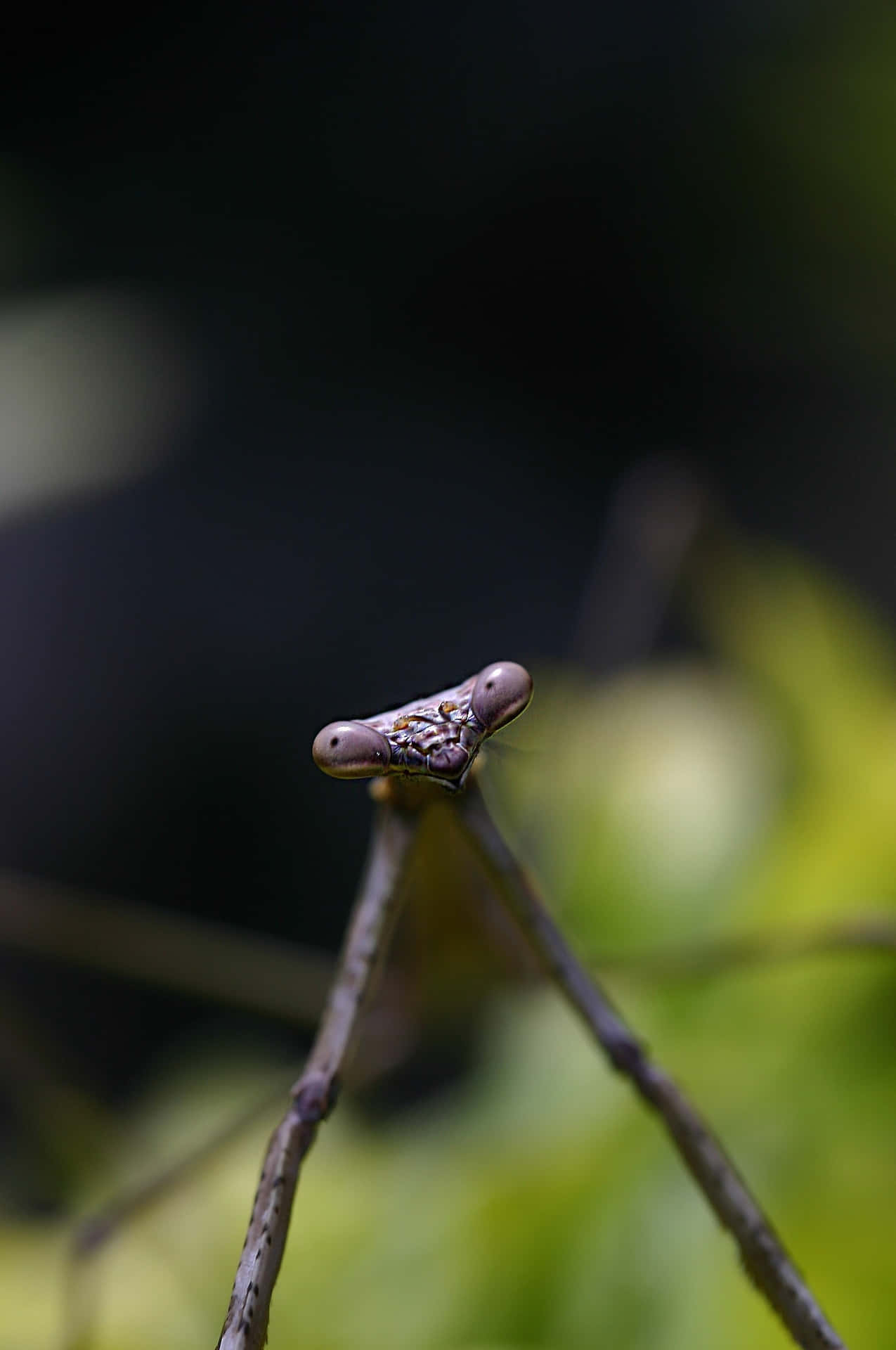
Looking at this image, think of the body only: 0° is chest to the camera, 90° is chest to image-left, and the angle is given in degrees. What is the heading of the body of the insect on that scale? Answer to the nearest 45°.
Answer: approximately 0°
